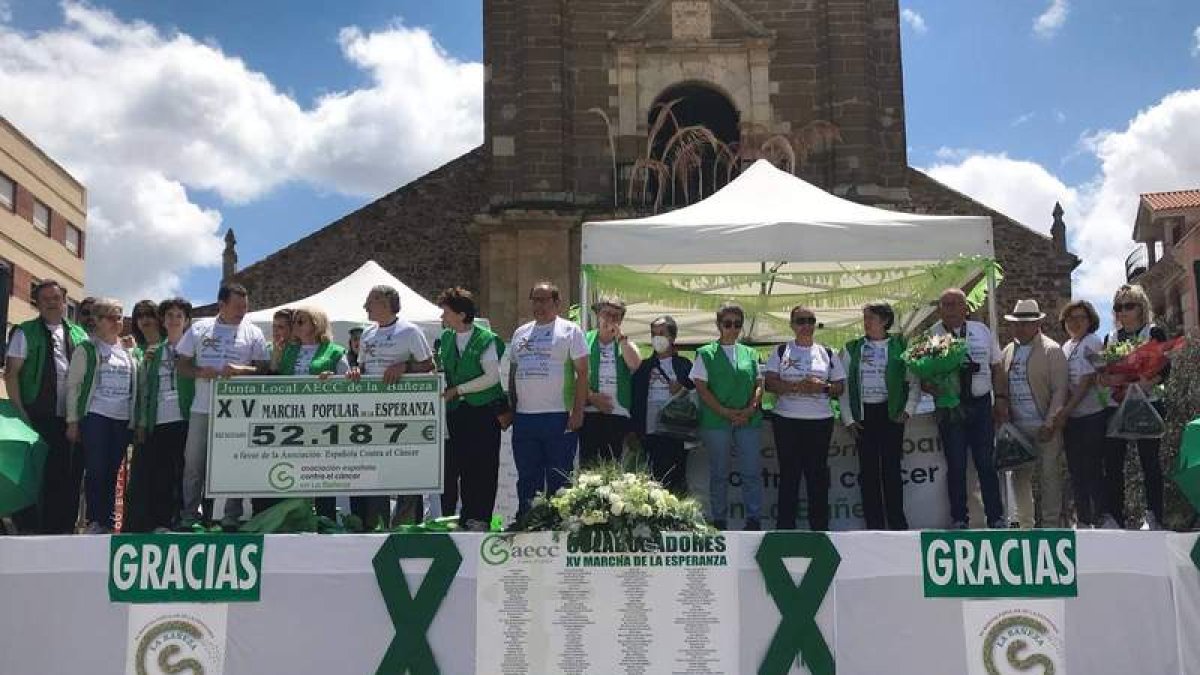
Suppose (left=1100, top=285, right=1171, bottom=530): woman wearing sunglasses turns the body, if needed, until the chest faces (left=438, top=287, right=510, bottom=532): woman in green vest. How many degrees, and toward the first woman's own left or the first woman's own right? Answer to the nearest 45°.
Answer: approximately 45° to the first woman's own right

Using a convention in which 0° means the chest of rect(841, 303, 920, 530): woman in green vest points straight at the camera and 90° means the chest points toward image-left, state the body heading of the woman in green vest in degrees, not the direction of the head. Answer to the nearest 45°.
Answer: approximately 0°

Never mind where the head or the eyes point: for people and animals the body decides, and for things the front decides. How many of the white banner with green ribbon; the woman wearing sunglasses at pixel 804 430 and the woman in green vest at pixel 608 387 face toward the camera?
3

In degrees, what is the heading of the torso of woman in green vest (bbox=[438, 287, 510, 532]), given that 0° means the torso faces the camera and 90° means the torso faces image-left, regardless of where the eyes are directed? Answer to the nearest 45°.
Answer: approximately 45°

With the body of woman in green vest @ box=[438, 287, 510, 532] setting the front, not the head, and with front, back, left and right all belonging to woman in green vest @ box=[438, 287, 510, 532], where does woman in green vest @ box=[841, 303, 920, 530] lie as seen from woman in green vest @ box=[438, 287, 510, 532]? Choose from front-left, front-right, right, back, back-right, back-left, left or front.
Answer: back-left

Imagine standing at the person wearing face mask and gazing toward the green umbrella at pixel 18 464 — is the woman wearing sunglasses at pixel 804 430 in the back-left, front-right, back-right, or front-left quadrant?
back-left

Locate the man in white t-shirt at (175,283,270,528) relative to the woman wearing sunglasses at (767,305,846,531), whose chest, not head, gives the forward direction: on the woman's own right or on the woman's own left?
on the woman's own right

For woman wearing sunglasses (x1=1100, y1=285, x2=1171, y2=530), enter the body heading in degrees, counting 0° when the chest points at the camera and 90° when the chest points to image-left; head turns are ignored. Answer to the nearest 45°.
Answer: approximately 0°

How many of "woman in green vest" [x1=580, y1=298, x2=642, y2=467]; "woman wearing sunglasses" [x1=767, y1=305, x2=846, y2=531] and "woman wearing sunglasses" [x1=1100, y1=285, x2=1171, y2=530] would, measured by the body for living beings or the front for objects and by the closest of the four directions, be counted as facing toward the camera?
3
